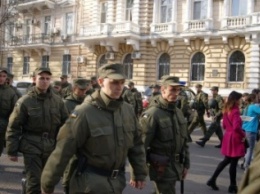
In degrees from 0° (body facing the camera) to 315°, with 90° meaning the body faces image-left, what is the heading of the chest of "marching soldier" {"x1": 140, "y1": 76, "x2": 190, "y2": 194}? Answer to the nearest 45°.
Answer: approximately 315°

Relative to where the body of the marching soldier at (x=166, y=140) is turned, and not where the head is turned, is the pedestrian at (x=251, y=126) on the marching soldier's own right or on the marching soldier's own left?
on the marching soldier's own left

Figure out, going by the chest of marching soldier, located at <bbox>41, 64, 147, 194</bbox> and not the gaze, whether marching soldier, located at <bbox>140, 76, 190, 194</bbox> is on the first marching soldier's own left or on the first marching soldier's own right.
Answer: on the first marching soldier's own left

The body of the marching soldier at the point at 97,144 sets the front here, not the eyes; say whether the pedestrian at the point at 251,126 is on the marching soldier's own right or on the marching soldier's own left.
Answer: on the marching soldier's own left

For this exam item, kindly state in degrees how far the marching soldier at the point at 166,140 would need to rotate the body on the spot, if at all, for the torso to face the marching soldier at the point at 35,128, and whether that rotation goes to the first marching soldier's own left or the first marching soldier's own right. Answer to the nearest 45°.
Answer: approximately 135° to the first marching soldier's own right

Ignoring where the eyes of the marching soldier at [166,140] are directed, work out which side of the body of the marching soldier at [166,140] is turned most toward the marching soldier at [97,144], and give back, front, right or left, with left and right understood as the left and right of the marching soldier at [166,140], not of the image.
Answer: right

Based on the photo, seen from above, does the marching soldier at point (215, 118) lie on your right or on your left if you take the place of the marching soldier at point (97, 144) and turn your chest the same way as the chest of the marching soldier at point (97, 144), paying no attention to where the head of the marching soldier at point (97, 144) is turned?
on your left

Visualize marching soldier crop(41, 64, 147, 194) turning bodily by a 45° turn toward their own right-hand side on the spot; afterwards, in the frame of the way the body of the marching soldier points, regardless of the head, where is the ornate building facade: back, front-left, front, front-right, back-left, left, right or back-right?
back

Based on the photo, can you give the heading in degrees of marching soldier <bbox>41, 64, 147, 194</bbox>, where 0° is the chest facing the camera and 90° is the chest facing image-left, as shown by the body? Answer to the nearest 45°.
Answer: approximately 315°
